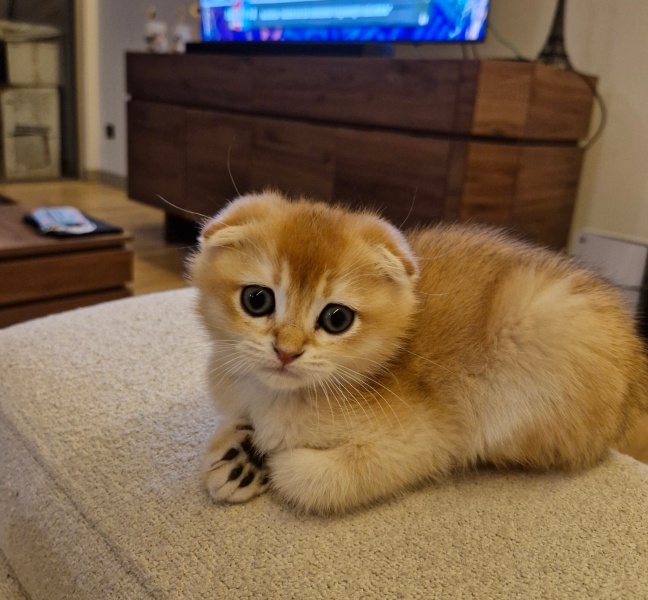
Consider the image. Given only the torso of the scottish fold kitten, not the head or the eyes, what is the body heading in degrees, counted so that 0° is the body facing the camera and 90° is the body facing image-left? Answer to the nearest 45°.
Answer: approximately 45°

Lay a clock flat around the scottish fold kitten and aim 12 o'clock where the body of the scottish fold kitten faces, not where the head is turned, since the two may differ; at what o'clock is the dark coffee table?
The dark coffee table is roughly at 3 o'clock from the scottish fold kitten.

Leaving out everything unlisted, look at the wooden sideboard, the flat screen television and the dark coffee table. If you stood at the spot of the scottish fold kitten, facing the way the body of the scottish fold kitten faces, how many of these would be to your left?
0

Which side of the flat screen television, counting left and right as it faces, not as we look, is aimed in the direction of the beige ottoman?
front

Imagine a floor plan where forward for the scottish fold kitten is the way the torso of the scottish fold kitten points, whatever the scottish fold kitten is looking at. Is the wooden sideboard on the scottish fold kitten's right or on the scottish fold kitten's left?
on the scottish fold kitten's right

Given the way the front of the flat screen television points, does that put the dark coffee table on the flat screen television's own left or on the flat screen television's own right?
on the flat screen television's own right

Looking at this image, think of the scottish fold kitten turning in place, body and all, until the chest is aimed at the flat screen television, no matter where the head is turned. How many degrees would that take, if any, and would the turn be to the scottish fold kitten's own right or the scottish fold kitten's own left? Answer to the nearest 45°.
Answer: approximately 135° to the scottish fold kitten's own right

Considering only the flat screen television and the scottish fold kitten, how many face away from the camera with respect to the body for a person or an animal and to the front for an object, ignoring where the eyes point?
0

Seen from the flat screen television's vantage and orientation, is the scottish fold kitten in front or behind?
in front

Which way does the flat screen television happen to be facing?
toward the camera
